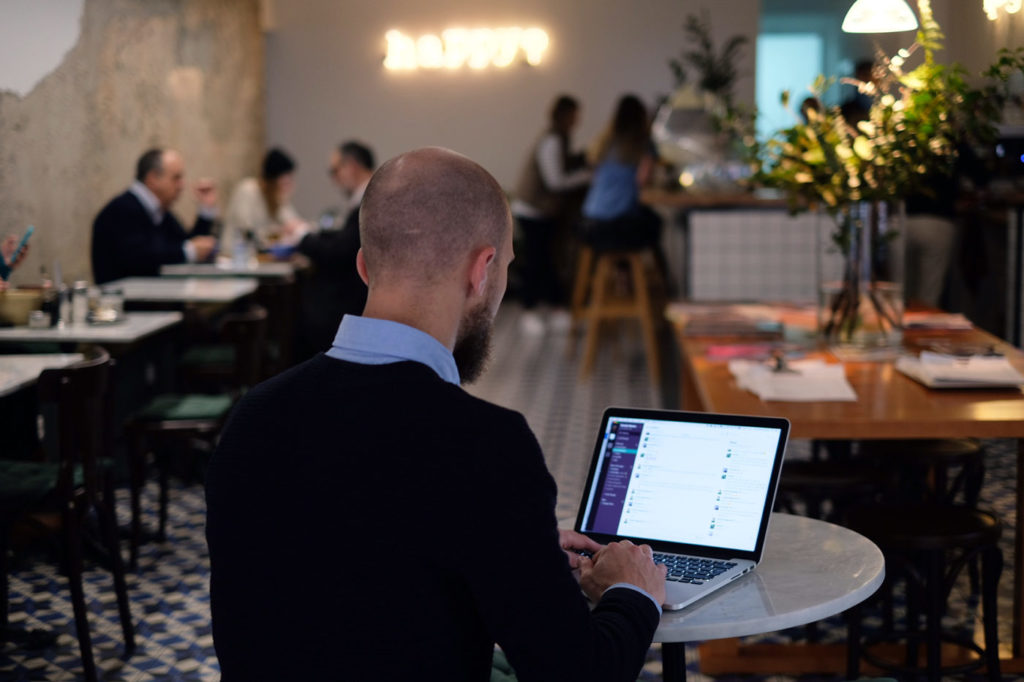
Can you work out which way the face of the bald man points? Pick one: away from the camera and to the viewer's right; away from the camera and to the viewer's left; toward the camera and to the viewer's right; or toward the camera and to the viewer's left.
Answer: away from the camera and to the viewer's right

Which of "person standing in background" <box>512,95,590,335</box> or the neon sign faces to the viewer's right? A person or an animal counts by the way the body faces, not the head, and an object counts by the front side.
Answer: the person standing in background

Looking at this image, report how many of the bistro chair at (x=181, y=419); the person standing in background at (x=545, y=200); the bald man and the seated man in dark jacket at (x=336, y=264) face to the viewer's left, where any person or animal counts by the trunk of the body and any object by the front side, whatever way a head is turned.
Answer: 2

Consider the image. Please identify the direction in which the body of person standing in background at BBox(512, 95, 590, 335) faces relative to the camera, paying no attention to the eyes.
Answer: to the viewer's right

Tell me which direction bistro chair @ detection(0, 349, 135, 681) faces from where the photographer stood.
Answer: facing away from the viewer and to the left of the viewer

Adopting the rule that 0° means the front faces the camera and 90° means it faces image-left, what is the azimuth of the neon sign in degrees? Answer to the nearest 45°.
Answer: approximately 0°

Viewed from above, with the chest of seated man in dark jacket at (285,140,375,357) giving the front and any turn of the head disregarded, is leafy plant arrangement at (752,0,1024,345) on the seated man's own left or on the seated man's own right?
on the seated man's own left

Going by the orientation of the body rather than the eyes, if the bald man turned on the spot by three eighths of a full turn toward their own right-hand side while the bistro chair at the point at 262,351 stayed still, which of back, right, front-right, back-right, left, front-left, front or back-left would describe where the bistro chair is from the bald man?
back

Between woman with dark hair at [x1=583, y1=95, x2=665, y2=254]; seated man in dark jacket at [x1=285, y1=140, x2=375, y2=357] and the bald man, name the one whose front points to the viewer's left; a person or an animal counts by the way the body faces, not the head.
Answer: the seated man in dark jacket

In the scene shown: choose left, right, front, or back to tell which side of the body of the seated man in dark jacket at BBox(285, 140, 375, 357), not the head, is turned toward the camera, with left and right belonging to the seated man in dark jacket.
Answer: left

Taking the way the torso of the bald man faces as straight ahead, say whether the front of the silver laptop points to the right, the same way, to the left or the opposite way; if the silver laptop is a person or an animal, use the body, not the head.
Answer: the opposite way

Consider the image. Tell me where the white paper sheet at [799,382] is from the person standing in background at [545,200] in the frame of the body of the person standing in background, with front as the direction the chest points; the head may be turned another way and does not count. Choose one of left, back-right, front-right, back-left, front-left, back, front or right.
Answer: right

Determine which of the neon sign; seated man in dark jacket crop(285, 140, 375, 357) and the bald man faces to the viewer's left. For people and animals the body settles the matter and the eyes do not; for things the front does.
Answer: the seated man in dark jacket

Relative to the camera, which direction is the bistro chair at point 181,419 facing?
to the viewer's left

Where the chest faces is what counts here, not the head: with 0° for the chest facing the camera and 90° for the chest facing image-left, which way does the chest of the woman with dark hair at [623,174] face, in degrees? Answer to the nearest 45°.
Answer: approximately 225°

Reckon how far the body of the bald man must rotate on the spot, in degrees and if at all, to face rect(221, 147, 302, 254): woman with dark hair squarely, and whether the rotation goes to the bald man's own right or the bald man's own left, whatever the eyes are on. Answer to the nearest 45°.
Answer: approximately 45° to the bald man's own left

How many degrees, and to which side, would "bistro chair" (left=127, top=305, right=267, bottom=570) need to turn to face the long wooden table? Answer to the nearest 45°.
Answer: approximately 135° to its left

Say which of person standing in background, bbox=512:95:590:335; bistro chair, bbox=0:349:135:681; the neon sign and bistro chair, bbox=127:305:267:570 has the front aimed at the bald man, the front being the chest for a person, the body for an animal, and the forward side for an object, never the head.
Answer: the neon sign

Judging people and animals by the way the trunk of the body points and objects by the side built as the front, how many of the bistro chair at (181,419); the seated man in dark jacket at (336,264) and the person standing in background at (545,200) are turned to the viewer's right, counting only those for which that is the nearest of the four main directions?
1
